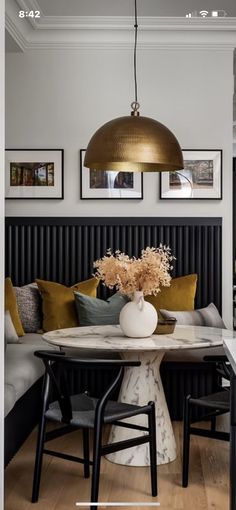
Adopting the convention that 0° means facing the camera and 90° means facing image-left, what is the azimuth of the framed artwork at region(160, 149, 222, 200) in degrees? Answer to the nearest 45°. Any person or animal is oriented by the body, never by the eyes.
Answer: approximately 0°

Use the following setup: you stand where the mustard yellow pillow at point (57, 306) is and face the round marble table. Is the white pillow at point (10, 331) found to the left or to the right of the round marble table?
right

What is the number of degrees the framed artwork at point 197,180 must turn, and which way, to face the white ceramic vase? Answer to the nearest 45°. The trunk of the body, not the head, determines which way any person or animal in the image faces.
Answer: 0° — it already faces it

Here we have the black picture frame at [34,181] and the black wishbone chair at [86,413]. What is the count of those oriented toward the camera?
1

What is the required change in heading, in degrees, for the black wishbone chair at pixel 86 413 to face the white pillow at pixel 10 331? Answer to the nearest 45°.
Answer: approximately 45° to its left

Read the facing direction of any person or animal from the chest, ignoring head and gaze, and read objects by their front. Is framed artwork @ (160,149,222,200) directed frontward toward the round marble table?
yes

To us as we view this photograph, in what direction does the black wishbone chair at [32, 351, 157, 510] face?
facing away from the viewer and to the right of the viewer

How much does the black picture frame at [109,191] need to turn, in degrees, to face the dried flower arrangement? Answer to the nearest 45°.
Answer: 0° — it already faces it

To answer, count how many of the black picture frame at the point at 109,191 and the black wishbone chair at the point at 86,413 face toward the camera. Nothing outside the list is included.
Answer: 1

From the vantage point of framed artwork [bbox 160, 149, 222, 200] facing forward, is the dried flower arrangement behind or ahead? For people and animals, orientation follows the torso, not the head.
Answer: ahead

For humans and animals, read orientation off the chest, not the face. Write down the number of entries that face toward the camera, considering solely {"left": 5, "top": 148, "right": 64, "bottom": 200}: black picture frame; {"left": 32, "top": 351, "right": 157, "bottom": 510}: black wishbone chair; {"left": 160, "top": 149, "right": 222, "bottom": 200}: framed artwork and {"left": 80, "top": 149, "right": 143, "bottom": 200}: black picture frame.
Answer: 3
